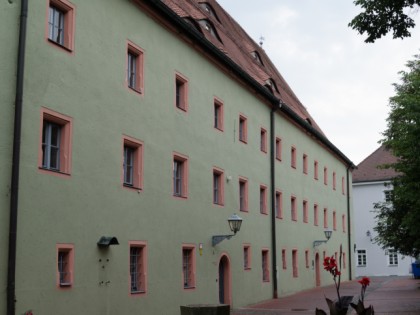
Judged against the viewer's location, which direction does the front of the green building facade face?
facing the viewer and to the right of the viewer
